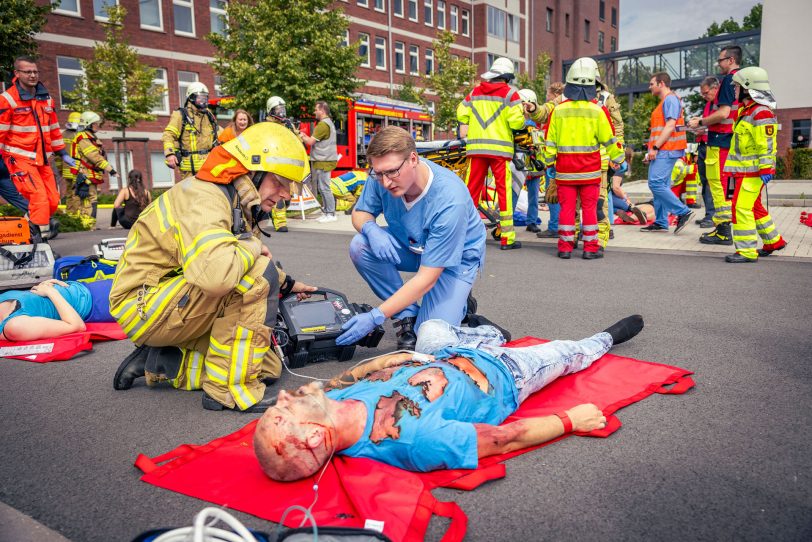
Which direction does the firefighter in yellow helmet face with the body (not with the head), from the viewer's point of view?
to the viewer's right

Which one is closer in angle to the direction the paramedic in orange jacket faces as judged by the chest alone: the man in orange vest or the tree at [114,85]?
the man in orange vest

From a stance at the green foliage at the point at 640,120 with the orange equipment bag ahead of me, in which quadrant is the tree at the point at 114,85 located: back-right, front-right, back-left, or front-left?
front-right

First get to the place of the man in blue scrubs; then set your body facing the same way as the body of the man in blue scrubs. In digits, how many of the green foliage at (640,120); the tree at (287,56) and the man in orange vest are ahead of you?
0

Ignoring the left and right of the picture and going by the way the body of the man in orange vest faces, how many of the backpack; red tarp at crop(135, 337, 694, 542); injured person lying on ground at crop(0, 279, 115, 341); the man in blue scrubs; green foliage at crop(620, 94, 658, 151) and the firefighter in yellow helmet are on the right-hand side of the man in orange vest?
1

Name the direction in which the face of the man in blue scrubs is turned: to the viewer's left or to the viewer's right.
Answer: to the viewer's left

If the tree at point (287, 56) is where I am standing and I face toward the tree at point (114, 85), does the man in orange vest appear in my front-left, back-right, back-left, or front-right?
back-left

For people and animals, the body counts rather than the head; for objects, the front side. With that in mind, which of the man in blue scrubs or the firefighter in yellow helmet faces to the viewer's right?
the firefighter in yellow helmet

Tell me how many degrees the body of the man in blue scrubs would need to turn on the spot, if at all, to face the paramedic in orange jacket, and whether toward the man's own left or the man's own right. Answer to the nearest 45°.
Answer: approximately 90° to the man's own right

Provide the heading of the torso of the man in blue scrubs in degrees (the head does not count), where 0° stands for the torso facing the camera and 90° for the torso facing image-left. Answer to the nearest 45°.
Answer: approximately 45°

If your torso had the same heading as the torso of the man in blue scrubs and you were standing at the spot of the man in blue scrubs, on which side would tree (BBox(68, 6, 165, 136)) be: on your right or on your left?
on your right

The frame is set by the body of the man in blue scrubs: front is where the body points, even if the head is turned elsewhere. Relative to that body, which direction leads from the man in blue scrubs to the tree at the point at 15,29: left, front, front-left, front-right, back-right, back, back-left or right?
right

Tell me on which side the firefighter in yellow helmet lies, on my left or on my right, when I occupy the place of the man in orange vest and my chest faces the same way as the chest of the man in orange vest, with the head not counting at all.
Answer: on my left

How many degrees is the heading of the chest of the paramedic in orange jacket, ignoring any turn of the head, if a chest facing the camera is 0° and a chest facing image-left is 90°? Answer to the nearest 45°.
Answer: approximately 315°

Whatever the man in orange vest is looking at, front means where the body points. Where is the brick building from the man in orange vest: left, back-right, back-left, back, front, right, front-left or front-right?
front-right

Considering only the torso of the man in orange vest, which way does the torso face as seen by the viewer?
to the viewer's left
